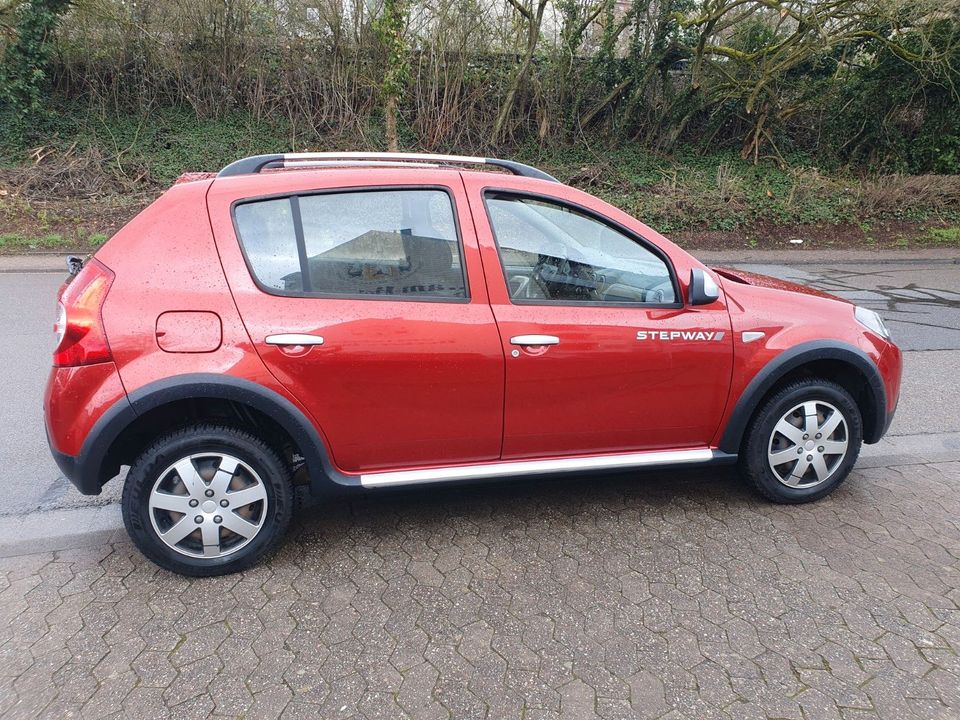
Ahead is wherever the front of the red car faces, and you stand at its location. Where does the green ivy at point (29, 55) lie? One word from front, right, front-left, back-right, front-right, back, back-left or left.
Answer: back-left

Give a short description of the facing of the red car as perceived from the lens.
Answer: facing to the right of the viewer
